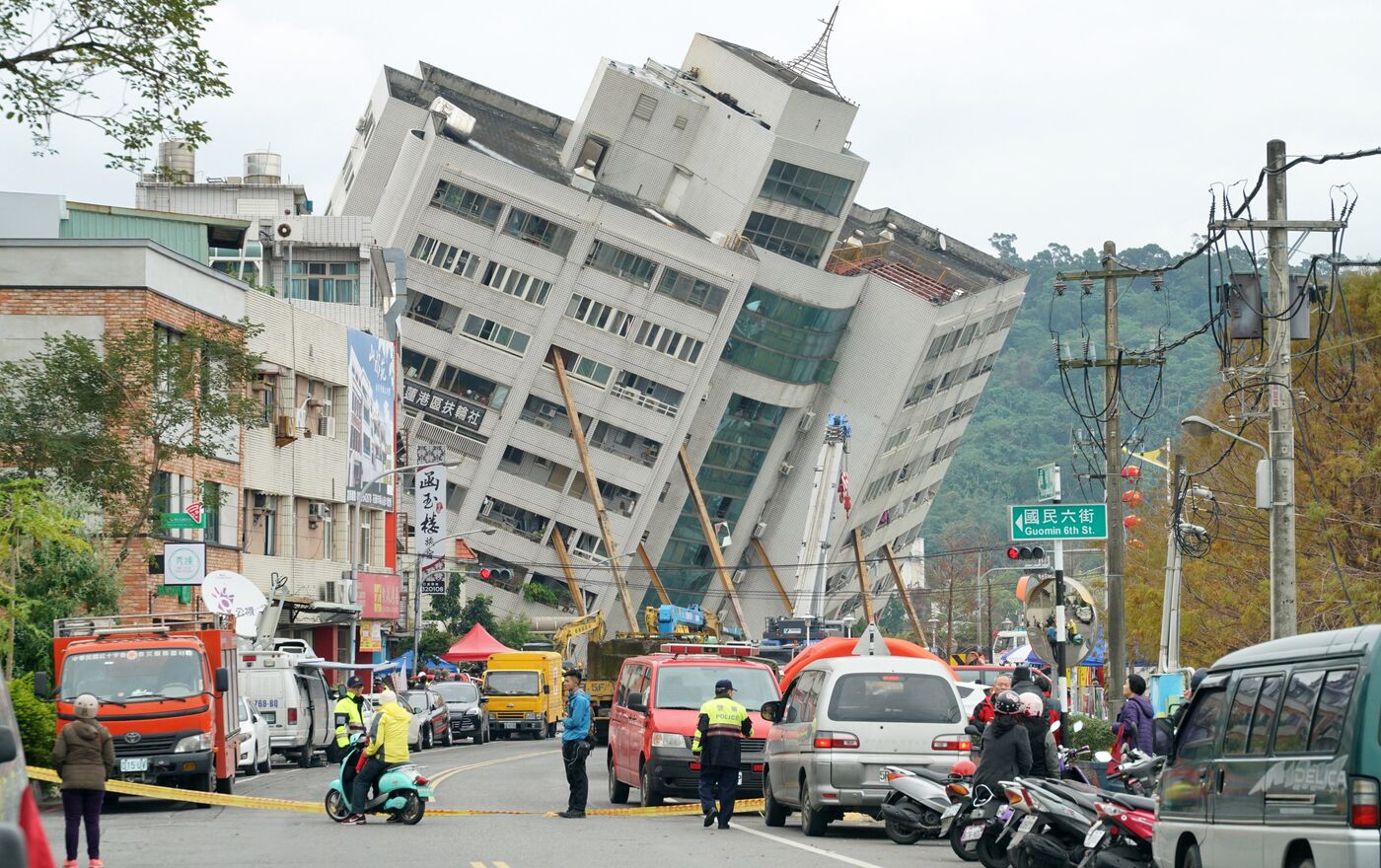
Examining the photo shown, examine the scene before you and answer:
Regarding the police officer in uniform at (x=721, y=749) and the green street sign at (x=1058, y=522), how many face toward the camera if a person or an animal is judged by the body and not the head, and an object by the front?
1

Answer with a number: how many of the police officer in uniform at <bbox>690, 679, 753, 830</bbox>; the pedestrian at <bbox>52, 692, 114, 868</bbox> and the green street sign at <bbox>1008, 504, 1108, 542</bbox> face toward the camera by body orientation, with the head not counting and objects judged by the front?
1

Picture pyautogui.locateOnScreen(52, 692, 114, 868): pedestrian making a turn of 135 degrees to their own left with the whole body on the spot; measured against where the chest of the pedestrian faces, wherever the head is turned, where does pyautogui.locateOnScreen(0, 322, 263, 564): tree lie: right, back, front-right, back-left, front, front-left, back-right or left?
back-right

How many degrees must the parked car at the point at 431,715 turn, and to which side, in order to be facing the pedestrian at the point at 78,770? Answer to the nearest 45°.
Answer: approximately 45° to its right

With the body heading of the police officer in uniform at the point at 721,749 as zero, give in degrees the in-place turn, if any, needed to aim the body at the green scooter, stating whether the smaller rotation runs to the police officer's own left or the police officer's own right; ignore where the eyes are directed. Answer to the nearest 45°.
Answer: approximately 90° to the police officer's own left

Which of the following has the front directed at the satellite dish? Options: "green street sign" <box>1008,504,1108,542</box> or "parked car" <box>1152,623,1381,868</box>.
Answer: the parked car

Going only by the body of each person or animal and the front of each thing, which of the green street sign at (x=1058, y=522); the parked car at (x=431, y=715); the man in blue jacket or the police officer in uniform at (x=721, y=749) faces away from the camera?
the police officer in uniform

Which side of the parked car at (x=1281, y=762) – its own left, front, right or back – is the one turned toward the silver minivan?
front

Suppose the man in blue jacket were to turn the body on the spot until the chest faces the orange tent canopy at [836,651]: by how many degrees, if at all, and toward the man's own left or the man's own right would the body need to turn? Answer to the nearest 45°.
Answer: approximately 135° to the man's own right

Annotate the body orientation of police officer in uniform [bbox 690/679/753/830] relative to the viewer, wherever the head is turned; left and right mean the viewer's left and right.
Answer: facing away from the viewer

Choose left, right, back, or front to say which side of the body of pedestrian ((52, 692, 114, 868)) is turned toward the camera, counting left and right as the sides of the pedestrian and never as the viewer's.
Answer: back
